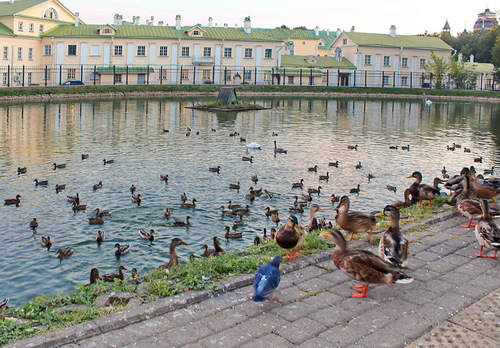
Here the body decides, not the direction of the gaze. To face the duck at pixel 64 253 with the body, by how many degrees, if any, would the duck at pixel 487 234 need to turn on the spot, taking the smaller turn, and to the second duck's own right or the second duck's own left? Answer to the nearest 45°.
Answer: approximately 45° to the second duck's own right

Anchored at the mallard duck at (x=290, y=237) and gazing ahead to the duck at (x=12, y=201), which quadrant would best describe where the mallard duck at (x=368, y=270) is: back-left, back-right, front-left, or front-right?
back-left

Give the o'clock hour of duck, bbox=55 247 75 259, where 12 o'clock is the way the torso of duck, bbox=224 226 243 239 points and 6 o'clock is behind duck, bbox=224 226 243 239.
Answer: duck, bbox=55 247 75 259 is roughly at 11 o'clock from duck, bbox=224 226 243 239.

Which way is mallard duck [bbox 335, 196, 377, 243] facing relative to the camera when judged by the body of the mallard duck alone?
to the viewer's left

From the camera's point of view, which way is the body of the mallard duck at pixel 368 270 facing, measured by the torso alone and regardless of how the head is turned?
to the viewer's left

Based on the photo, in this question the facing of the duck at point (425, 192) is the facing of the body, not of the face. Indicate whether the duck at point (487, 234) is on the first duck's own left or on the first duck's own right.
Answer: on the first duck's own left

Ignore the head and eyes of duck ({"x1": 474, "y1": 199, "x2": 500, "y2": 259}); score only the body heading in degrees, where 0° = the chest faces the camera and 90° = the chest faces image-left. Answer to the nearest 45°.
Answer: approximately 45°

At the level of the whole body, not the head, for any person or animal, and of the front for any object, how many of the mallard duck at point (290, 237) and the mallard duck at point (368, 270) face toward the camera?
1

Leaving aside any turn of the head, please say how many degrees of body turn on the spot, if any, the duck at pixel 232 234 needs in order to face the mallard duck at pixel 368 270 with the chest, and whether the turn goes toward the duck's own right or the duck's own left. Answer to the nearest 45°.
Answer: approximately 90° to the duck's own left
